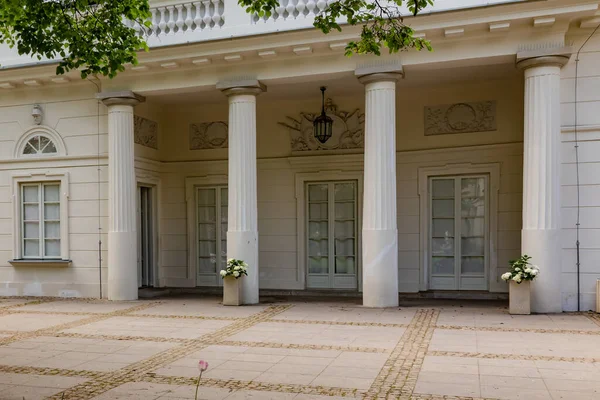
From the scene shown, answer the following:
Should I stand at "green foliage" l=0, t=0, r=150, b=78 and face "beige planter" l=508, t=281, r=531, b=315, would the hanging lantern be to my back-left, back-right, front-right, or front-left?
front-left

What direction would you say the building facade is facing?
toward the camera

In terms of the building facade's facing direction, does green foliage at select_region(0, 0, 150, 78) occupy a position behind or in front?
in front

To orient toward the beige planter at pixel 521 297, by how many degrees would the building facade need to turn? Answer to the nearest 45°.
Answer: approximately 45° to its left

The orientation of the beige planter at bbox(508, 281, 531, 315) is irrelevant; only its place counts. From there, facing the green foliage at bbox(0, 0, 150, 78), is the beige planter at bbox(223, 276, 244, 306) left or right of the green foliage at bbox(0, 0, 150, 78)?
right
